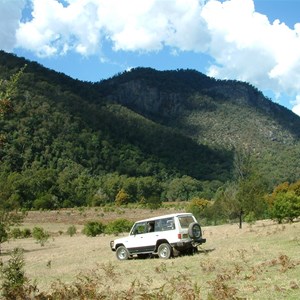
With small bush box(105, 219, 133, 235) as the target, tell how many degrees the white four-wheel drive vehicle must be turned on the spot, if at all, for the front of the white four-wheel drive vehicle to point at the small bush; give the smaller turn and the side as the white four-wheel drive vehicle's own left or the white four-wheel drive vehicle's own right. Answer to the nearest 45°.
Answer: approximately 45° to the white four-wheel drive vehicle's own right

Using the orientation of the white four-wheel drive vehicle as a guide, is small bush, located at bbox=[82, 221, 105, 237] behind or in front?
in front

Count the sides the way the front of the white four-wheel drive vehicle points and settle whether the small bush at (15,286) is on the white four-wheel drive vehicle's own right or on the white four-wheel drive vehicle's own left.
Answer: on the white four-wheel drive vehicle's own left

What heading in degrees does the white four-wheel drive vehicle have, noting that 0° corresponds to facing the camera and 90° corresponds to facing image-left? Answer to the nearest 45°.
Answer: approximately 135°
